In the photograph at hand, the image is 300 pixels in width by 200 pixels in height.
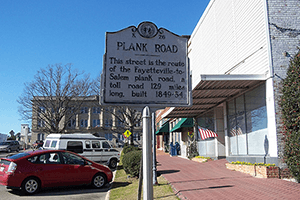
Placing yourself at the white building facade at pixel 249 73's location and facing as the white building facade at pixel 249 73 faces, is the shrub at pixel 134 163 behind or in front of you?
in front

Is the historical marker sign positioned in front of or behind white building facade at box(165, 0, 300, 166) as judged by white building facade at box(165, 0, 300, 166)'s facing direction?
in front

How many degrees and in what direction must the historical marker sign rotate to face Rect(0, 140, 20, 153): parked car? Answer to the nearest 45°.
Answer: approximately 135° to its right

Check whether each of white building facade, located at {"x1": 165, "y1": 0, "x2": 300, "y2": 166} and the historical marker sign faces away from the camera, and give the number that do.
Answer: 0

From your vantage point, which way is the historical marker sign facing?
toward the camera

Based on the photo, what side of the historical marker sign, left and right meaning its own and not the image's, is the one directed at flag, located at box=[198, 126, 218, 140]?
back

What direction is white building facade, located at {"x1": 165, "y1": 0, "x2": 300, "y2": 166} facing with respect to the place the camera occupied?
facing the viewer and to the left of the viewer

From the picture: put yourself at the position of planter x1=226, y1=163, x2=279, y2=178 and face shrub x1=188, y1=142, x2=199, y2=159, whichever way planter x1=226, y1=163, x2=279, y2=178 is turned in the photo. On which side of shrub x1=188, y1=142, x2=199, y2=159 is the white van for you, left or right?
left

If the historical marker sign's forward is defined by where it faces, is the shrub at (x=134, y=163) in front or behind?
behind

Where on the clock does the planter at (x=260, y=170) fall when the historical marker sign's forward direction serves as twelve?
The planter is roughly at 7 o'clock from the historical marker sign.
